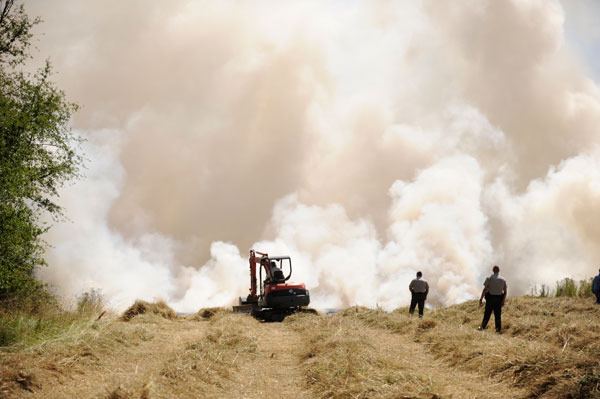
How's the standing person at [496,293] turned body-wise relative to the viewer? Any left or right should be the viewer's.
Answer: facing away from the viewer

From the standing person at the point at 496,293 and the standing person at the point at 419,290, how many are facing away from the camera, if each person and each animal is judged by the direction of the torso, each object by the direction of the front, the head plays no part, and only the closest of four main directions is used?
2

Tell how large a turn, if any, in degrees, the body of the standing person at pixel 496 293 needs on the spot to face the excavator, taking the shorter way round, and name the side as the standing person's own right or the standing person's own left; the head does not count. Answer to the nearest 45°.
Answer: approximately 45° to the standing person's own left

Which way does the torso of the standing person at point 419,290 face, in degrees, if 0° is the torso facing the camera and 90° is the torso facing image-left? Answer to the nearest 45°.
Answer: approximately 180°

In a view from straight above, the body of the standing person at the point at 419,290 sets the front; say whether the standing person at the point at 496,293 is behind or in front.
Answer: behind

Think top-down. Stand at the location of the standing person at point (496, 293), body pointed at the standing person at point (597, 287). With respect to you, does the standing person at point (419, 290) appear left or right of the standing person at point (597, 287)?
left

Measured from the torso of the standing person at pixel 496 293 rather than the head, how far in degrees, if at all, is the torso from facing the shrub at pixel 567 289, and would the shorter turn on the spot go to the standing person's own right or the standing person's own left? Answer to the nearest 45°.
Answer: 0° — they already face it

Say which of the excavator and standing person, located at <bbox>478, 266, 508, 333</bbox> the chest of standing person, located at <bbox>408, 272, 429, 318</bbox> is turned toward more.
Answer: the excavator
